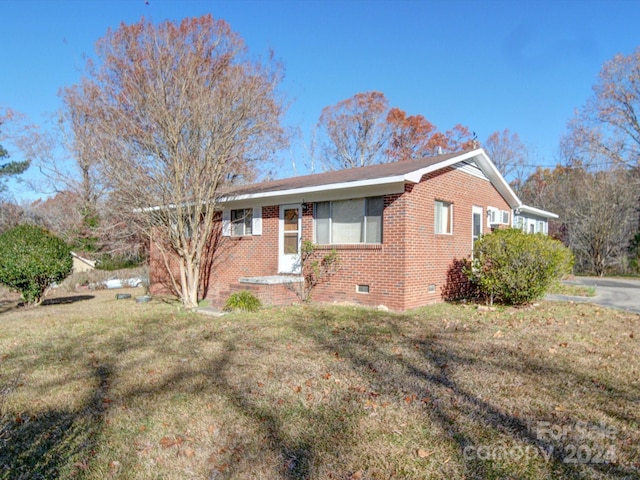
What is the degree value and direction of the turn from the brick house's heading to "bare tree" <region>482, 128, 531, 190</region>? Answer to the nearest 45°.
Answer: approximately 180°

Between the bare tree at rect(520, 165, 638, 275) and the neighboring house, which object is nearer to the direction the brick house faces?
the neighboring house

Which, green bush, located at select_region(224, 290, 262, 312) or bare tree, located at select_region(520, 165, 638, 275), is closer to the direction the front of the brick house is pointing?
the green bush

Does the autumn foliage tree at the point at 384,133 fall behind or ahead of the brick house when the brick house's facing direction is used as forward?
behind

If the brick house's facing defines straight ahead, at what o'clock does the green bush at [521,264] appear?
The green bush is roughly at 8 o'clock from the brick house.

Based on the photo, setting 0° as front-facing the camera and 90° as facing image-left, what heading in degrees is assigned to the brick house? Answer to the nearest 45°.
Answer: approximately 45°

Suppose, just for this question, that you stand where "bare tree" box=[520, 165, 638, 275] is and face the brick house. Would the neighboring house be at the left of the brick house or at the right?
right

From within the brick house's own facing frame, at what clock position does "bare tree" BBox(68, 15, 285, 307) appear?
The bare tree is roughly at 1 o'clock from the brick house.

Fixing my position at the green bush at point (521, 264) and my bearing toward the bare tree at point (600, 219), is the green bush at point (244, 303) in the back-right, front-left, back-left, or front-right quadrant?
back-left

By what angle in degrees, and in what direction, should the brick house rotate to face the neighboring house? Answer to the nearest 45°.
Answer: approximately 90° to its right

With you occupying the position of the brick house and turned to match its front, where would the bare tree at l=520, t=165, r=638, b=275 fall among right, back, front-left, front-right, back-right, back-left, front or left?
back

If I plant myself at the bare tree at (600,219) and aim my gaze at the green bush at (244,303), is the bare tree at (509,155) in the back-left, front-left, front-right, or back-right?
back-right
